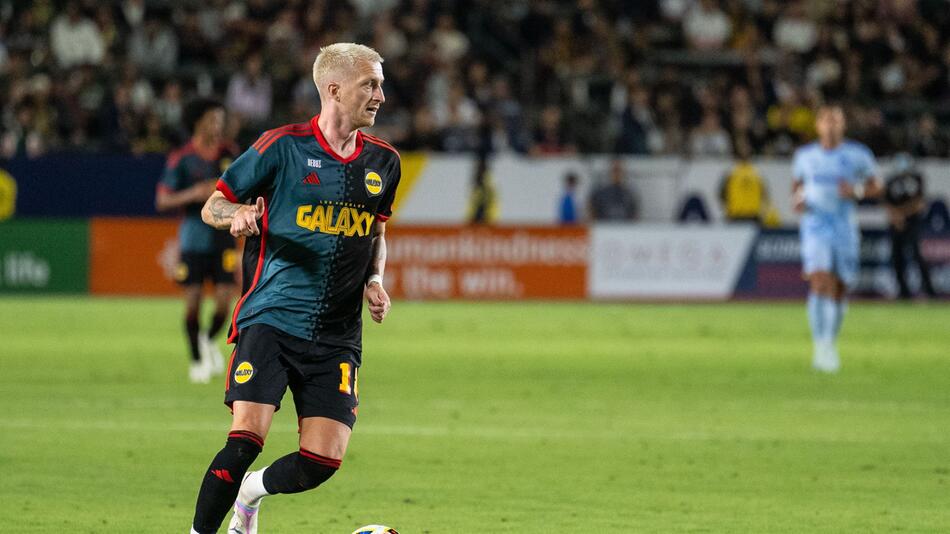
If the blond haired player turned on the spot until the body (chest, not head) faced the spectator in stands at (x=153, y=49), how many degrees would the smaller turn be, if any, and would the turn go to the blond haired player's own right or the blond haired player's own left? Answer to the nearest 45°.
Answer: approximately 135° to the blond haired player's own left

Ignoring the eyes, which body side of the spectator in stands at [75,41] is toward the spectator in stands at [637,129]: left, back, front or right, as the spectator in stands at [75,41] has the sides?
left

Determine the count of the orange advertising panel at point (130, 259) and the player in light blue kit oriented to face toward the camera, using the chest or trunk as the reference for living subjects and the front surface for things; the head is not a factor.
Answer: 2

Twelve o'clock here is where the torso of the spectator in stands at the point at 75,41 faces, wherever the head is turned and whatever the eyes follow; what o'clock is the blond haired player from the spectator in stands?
The blond haired player is roughly at 12 o'clock from the spectator in stands.

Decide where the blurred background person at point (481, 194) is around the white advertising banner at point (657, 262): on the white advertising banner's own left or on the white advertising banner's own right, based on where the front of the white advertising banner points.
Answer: on the white advertising banner's own right

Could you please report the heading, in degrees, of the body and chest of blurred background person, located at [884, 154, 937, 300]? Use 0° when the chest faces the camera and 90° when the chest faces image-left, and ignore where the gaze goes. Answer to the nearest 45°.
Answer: approximately 0°

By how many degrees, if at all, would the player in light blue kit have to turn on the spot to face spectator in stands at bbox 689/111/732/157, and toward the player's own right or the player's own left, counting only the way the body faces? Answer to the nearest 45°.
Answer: approximately 180°

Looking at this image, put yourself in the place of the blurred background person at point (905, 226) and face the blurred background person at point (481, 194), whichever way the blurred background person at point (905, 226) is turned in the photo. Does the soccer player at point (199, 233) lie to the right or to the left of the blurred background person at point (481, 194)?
left

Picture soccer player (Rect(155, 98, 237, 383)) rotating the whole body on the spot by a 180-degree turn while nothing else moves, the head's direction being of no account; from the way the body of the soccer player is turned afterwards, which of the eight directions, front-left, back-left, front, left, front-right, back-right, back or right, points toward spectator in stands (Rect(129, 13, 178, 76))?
front-right

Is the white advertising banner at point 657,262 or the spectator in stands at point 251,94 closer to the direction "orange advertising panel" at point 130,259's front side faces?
the white advertising banner

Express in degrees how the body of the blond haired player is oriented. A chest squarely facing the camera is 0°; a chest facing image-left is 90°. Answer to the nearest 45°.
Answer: approximately 315°
